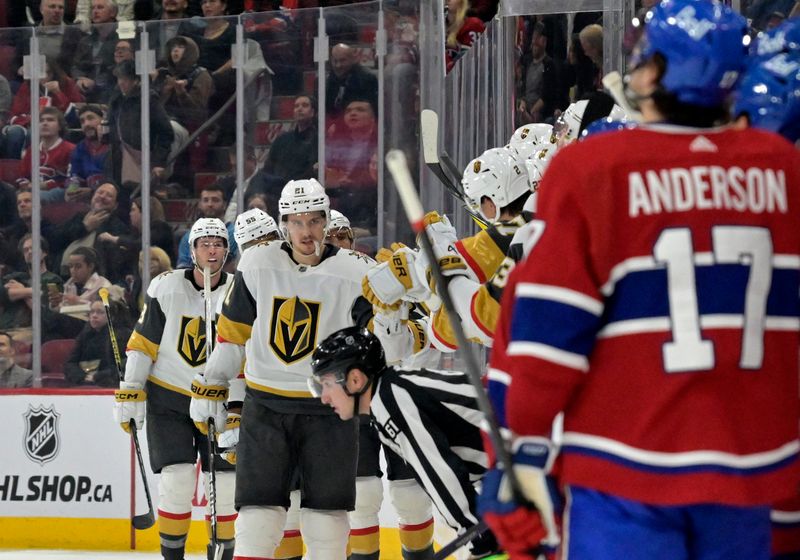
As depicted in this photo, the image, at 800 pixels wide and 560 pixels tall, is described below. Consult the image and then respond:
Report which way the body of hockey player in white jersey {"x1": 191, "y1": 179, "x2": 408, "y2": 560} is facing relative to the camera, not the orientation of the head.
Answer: toward the camera

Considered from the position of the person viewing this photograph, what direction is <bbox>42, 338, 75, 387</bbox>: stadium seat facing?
facing the viewer

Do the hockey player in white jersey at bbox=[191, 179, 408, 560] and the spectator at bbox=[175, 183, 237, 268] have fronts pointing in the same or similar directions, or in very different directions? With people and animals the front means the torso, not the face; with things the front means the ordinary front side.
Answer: same or similar directions

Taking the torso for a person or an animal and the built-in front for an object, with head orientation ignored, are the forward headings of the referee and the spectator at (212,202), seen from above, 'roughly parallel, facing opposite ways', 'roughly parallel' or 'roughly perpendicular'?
roughly perpendicular

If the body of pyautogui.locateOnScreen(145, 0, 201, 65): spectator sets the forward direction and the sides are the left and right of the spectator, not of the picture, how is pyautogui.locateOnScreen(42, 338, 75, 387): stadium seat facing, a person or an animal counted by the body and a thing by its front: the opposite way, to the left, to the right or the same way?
the same way

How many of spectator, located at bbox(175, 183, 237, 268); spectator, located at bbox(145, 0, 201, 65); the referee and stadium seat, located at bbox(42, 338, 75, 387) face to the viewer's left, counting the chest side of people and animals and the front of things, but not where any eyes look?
1

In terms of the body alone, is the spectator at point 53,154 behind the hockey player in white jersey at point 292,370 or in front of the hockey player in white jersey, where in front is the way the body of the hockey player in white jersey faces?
behind

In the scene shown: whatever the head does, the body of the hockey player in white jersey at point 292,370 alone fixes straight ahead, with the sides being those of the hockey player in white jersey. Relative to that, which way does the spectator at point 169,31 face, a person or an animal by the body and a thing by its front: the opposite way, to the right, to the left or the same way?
the same way

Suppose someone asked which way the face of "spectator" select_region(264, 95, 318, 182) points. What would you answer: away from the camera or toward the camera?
toward the camera

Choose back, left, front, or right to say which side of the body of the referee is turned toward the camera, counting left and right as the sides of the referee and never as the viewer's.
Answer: left

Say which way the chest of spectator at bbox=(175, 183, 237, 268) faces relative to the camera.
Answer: toward the camera

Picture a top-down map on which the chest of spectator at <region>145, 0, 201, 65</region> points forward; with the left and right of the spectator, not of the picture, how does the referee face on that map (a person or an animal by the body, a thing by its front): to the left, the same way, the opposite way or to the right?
to the right

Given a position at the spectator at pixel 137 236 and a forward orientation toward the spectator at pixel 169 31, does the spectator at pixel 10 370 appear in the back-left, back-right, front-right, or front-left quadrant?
back-left

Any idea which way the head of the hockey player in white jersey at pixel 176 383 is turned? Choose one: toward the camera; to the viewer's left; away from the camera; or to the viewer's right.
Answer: toward the camera

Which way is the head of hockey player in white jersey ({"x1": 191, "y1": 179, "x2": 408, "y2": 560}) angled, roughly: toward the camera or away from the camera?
toward the camera
